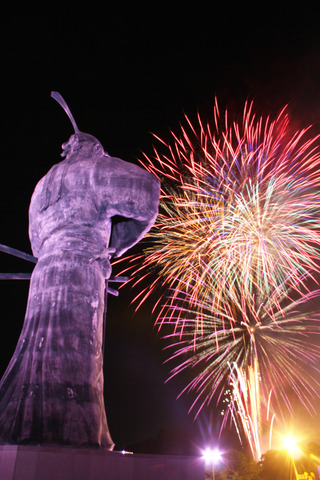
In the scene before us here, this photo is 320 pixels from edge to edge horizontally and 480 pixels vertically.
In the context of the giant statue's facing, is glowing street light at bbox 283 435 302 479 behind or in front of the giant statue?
in front

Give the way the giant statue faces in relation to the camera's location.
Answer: facing away from the viewer and to the right of the viewer
